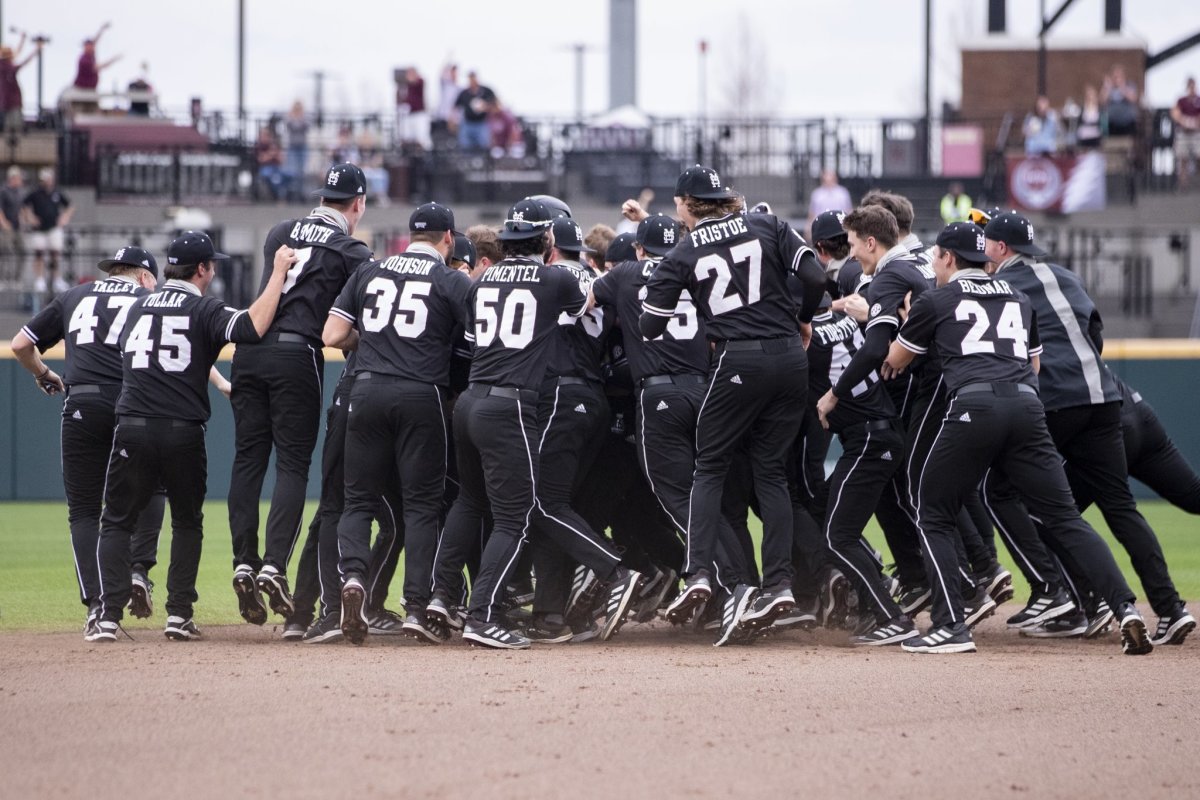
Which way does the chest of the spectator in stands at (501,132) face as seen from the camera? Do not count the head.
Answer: toward the camera

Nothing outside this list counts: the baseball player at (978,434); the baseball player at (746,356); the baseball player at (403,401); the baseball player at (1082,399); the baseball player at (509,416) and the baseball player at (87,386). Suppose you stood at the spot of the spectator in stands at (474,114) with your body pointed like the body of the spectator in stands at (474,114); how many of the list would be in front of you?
6

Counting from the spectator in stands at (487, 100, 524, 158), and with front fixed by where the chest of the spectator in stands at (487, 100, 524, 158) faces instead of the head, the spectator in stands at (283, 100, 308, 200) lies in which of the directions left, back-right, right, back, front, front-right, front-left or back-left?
right

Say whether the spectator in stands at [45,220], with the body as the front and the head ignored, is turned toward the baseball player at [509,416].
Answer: yes

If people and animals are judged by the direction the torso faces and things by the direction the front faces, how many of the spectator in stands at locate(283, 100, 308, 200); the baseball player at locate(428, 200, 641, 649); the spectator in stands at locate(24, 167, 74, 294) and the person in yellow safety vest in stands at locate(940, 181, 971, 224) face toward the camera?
3

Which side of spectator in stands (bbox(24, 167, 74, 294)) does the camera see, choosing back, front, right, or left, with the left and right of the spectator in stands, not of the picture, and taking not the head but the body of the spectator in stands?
front

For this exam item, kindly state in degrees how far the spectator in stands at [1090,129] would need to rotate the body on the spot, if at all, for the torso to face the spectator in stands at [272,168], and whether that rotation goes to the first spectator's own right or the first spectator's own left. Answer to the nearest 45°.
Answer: approximately 90° to the first spectator's own right

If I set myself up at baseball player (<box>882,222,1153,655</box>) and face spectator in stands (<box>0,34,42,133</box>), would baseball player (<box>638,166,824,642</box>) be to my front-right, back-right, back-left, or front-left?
front-left

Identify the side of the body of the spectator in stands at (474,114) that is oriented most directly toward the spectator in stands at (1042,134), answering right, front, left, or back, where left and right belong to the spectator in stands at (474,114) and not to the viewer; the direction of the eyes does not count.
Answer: left

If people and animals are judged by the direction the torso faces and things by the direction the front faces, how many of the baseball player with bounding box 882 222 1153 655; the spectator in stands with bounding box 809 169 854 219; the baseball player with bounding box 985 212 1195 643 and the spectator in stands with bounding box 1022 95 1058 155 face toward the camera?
2

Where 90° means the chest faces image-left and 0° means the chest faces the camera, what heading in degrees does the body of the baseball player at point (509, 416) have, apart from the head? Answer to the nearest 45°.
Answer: approximately 225°

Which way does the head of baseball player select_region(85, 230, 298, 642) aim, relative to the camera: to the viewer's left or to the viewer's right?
to the viewer's right

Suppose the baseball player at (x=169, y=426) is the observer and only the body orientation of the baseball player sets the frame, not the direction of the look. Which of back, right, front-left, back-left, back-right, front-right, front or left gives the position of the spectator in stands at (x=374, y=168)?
front-left

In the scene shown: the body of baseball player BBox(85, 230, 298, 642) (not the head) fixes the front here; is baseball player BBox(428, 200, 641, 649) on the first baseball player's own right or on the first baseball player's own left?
on the first baseball player's own right

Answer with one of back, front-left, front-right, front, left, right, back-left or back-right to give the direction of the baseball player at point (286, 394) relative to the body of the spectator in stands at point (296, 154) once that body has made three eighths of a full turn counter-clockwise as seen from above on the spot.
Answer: back-right

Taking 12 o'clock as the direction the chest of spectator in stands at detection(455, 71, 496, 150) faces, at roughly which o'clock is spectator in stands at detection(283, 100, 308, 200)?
spectator in stands at detection(283, 100, 308, 200) is roughly at 3 o'clock from spectator in stands at detection(455, 71, 496, 150).
